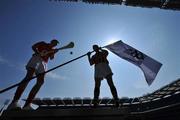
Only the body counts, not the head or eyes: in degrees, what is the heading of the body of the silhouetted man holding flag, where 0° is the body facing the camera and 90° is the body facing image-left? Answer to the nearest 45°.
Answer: approximately 45°

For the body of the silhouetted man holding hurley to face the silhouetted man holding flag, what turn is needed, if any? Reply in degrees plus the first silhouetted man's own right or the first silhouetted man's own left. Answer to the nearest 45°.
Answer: approximately 45° to the first silhouetted man's own left

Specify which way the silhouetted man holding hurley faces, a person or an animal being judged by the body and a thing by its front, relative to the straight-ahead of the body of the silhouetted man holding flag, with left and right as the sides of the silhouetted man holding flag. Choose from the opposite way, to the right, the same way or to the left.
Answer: to the left

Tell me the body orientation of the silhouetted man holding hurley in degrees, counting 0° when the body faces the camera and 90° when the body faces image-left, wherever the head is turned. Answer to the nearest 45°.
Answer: approximately 315°
